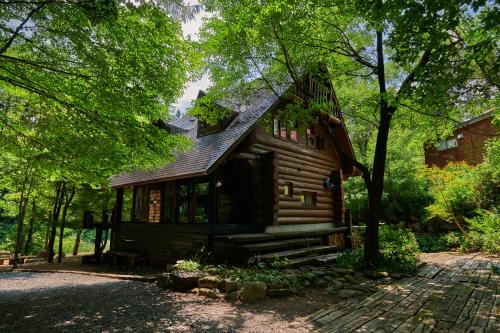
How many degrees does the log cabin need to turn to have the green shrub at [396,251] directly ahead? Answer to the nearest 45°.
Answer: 0° — it already faces it

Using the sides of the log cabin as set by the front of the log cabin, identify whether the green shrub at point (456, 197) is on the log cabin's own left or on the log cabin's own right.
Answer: on the log cabin's own left

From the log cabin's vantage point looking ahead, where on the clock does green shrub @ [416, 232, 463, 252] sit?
The green shrub is roughly at 10 o'clock from the log cabin.

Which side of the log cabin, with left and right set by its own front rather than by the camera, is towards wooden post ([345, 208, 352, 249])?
left

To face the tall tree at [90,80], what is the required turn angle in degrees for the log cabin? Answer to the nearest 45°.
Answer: approximately 90° to its right

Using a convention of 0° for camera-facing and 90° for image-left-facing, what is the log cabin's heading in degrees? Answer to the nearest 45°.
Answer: approximately 315°
